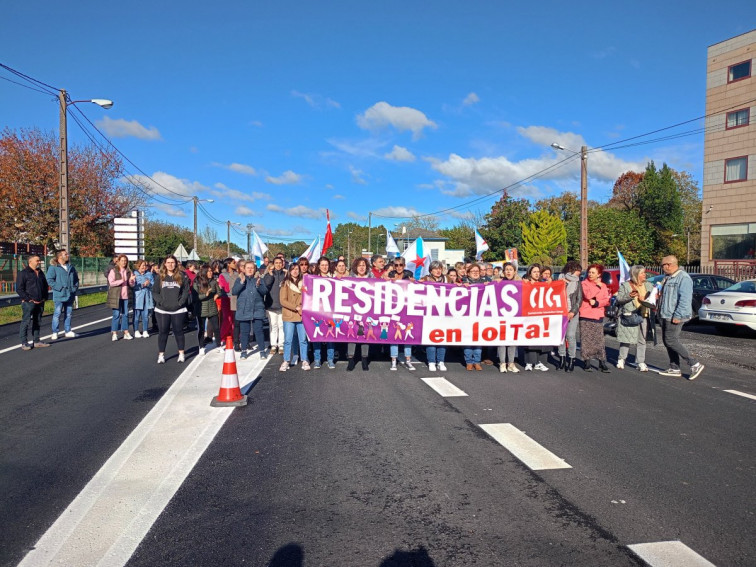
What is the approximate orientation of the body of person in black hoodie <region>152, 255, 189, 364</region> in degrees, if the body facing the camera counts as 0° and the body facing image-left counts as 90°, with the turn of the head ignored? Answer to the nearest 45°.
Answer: approximately 0°

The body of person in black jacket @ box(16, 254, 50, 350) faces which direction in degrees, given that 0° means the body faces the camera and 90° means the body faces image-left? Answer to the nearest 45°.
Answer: approximately 315°

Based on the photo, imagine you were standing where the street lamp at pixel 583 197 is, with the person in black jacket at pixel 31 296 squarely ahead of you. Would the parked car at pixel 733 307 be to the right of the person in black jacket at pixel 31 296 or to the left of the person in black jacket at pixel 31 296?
left

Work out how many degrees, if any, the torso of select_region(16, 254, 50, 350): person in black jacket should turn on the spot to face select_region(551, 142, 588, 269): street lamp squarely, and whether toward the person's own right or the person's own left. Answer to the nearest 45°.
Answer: approximately 45° to the person's own left

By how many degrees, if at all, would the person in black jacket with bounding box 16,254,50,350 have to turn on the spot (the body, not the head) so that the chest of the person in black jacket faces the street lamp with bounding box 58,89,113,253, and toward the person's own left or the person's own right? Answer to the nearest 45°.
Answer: approximately 135° to the person's own left
